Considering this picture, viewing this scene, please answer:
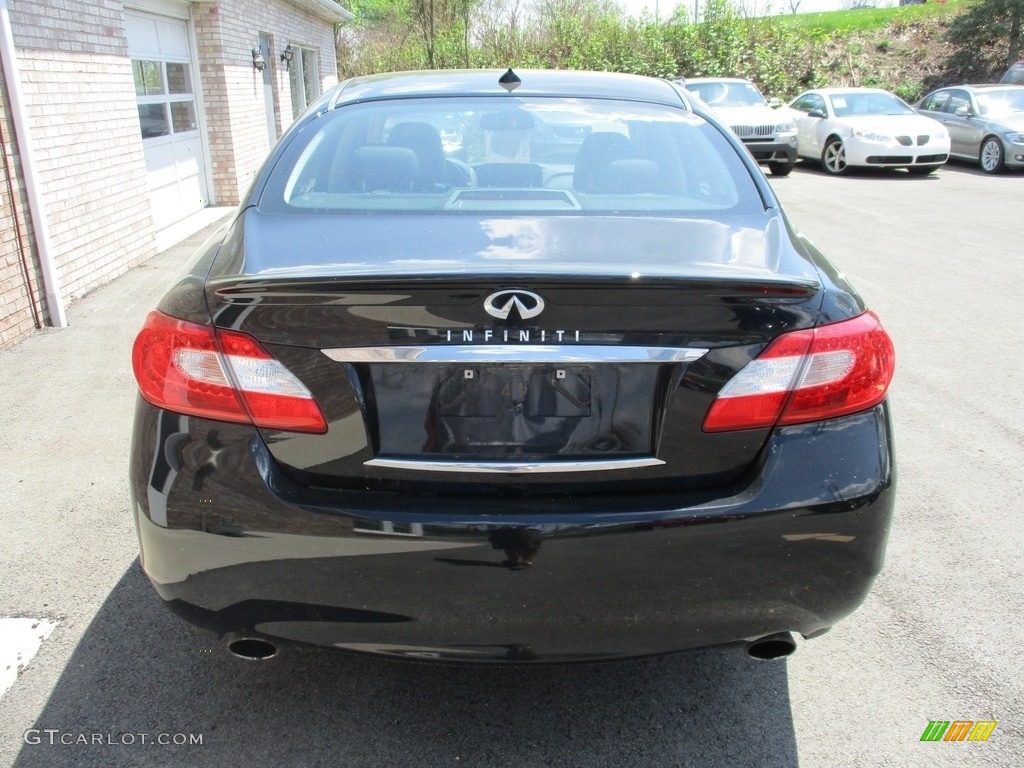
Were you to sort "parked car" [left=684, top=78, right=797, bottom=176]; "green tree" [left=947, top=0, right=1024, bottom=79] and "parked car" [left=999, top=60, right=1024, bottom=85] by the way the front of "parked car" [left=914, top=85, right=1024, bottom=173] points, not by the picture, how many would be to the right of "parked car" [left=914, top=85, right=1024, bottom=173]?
1

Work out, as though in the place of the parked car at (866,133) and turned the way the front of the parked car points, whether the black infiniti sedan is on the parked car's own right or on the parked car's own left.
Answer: on the parked car's own right

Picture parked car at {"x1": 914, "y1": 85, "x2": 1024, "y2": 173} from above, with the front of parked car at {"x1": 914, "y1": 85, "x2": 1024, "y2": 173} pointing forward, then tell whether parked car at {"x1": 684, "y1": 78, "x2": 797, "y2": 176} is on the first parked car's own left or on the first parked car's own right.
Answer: on the first parked car's own right

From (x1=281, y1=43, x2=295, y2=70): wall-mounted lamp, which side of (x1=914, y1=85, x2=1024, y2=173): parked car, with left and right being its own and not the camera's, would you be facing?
right

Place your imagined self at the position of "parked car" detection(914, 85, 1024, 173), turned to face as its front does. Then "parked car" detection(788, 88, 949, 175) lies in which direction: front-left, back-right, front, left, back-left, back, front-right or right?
right

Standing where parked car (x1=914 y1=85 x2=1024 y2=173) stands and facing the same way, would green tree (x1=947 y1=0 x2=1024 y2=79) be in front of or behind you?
behind

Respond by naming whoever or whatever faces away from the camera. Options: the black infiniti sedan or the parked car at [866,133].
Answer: the black infiniti sedan

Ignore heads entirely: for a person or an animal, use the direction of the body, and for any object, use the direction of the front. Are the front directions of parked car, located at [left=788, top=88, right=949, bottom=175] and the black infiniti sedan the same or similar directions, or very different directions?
very different directions

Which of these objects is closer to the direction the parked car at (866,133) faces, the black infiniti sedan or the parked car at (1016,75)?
the black infiniti sedan

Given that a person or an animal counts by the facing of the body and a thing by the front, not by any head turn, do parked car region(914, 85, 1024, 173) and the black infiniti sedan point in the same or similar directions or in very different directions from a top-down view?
very different directions

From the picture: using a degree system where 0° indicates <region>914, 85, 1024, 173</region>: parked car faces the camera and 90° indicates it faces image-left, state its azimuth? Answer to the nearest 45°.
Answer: approximately 315°

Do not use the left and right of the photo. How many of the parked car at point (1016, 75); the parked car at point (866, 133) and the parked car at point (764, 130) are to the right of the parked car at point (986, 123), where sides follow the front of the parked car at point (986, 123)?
2

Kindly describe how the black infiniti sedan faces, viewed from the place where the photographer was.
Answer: facing away from the viewer

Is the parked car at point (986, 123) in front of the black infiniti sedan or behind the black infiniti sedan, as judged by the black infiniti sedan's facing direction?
in front

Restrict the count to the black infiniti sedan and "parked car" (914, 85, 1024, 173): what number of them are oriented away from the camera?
1

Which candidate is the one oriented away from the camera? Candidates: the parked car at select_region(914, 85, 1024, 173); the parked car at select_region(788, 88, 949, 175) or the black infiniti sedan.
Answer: the black infiniti sedan

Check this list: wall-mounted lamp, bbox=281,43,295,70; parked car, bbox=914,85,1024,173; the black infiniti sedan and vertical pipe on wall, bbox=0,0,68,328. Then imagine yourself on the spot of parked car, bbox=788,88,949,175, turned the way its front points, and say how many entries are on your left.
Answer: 1

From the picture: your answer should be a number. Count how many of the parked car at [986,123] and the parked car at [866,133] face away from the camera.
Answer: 0

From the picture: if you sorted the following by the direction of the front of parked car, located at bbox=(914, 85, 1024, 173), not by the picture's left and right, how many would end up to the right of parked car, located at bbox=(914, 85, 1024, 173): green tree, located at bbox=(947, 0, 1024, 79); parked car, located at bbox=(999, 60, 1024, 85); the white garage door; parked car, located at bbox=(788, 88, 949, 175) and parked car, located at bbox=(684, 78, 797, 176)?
3

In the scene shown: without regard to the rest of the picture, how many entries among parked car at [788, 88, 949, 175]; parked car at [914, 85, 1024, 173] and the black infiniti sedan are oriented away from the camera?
1
